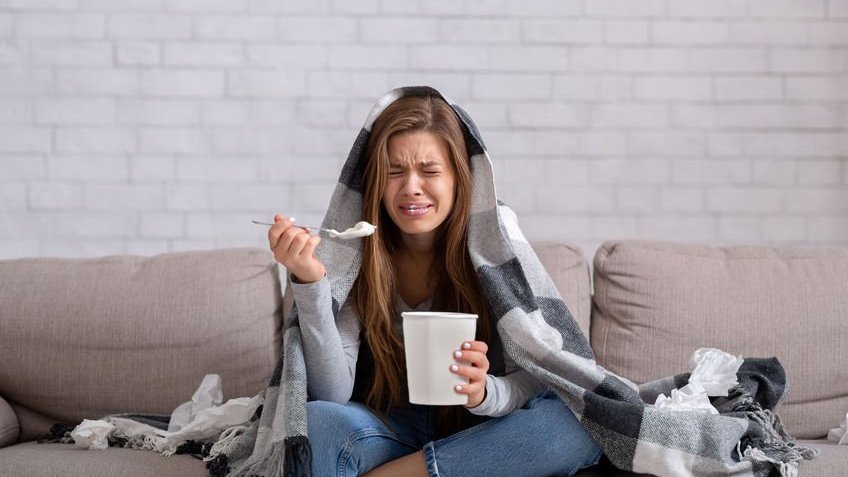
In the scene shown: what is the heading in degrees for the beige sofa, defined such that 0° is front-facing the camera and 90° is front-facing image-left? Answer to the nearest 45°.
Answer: approximately 0°

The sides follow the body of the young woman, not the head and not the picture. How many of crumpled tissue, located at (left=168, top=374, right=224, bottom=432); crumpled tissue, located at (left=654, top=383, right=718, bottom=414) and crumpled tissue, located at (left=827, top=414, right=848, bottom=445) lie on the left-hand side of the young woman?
2

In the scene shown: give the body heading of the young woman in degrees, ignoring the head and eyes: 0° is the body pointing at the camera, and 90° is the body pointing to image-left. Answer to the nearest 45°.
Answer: approximately 0°

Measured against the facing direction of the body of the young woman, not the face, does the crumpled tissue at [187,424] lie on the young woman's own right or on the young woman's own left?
on the young woman's own right

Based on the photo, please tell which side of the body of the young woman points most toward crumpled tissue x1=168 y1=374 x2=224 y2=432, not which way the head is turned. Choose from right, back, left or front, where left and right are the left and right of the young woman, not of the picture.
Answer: right
